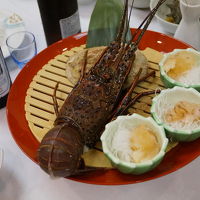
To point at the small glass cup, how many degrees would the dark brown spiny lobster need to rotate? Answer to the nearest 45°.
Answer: approximately 90° to its left

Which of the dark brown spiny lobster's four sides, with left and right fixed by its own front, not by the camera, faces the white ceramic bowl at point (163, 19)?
front

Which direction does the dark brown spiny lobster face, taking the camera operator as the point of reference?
facing away from the viewer and to the right of the viewer
